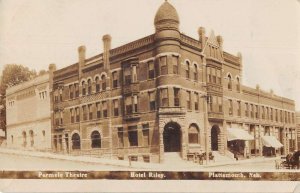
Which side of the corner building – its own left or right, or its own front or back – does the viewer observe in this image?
front

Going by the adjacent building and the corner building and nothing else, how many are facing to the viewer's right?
0

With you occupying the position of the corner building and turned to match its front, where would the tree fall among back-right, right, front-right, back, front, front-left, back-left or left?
right

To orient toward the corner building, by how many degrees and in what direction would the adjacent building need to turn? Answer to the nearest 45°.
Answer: approximately 90° to its left
